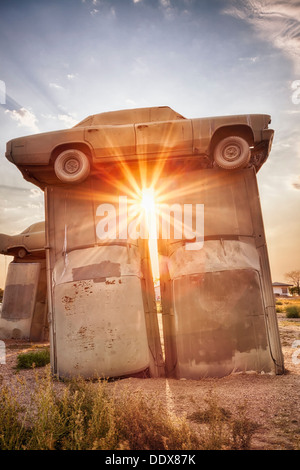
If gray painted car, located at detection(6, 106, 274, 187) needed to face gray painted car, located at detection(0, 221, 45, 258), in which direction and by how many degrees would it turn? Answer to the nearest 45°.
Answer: approximately 135° to its left

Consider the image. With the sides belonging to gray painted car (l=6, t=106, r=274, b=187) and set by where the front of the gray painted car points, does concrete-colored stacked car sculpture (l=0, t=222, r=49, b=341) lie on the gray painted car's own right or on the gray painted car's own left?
on the gray painted car's own left

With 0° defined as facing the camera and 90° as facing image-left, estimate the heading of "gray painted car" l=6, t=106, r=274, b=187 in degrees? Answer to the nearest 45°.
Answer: approximately 270°
